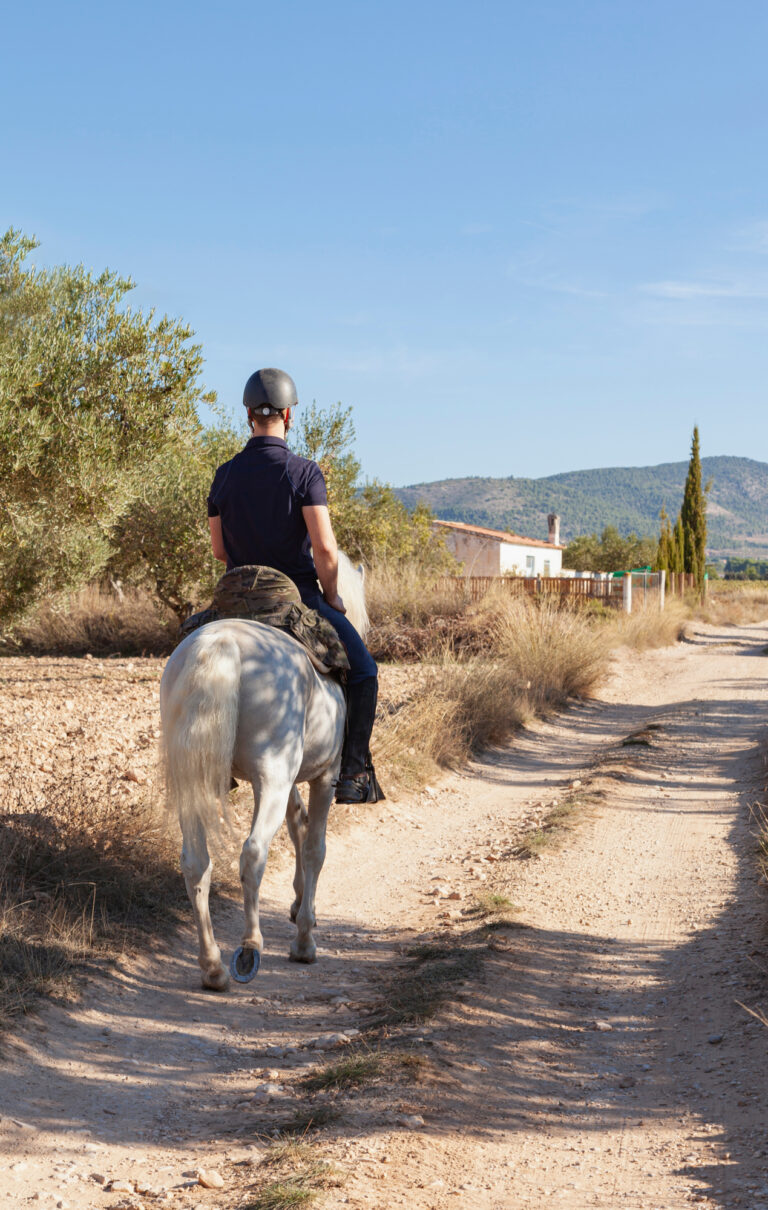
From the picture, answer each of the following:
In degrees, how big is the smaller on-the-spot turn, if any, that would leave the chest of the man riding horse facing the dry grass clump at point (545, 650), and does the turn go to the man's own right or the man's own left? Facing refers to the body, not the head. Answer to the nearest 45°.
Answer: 0° — they already face it

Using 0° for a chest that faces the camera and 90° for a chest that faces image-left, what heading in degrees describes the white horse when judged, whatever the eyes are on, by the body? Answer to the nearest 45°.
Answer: approximately 225°

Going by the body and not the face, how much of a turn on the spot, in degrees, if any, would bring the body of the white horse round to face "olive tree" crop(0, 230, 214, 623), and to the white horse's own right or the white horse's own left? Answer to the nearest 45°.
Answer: approximately 45° to the white horse's own left

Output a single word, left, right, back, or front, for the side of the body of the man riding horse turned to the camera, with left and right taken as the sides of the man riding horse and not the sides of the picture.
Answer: back
